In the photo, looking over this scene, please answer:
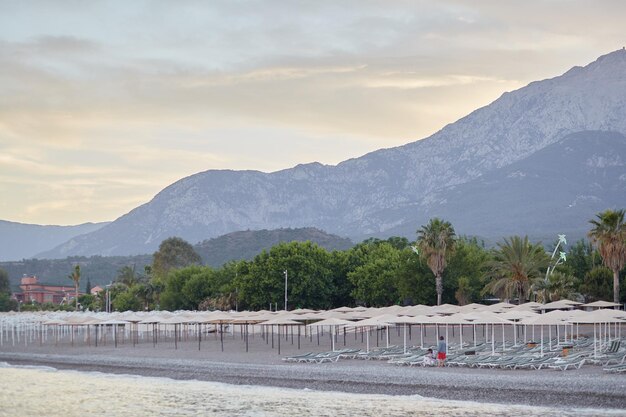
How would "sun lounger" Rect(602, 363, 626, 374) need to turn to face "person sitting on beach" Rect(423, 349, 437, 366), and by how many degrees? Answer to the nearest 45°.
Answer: approximately 45° to its right

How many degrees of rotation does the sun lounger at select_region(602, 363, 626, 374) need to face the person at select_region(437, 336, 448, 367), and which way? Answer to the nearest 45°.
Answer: approximately 45° to its right

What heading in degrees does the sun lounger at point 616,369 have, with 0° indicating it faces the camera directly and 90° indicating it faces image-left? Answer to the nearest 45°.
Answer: approximately 90°
